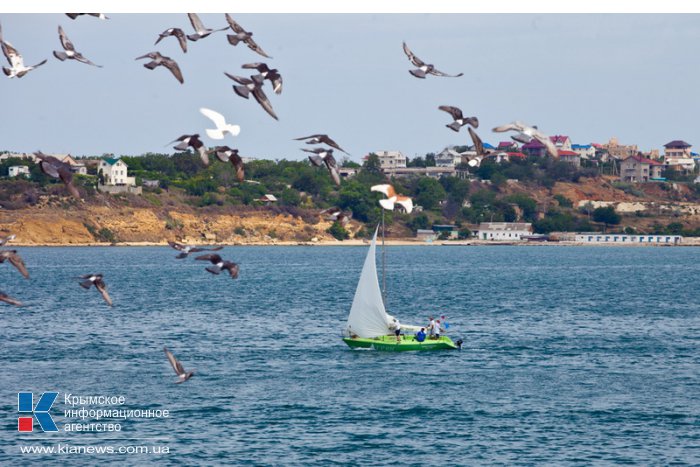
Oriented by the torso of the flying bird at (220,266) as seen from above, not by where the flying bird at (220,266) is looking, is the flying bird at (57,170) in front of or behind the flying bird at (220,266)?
behind

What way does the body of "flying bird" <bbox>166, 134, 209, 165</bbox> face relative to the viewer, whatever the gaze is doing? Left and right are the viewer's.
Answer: facing away from the viewer and to the right of the viewer
